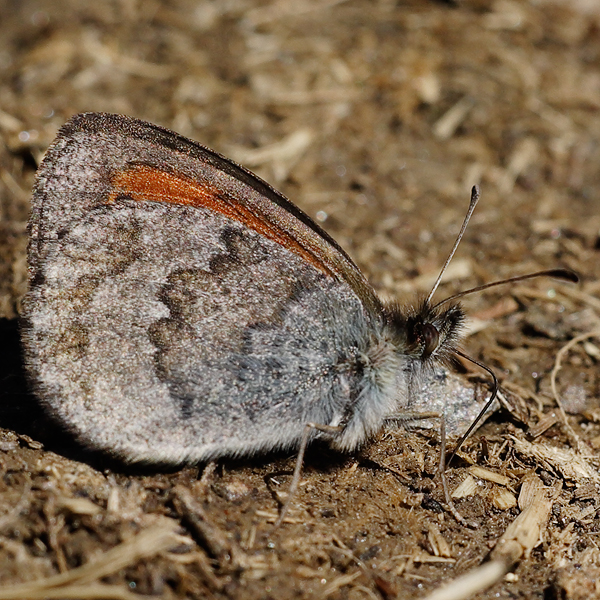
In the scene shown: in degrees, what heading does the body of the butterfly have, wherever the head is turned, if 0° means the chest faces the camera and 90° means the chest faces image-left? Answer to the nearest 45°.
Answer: approximately 270°
